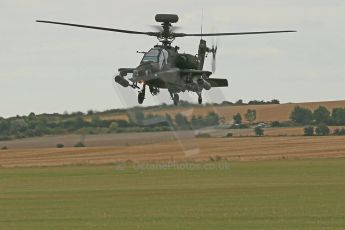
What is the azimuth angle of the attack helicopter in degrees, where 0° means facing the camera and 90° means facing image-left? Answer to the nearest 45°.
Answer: approximately 45°
